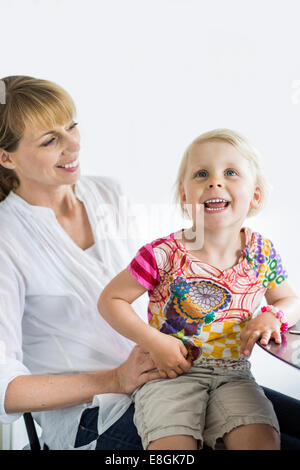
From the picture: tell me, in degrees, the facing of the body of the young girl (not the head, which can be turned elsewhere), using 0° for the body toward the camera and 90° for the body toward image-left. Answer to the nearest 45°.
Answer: approximately 0°

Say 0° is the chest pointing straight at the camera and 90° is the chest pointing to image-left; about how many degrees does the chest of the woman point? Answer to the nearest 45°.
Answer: approximately 315°
